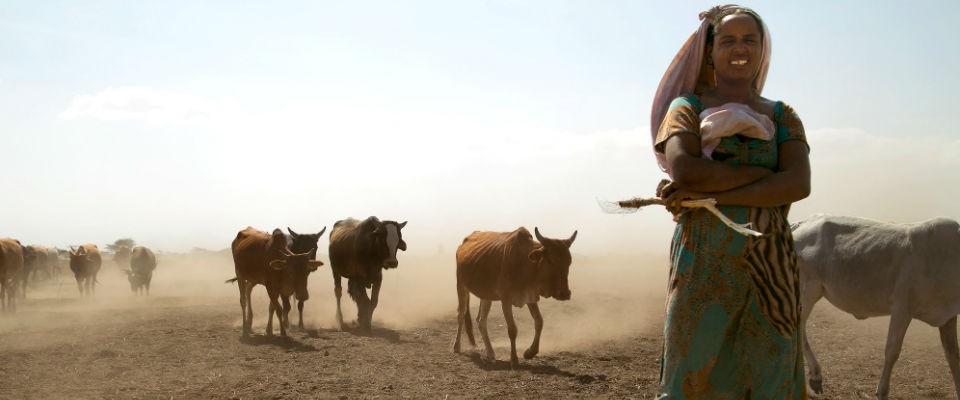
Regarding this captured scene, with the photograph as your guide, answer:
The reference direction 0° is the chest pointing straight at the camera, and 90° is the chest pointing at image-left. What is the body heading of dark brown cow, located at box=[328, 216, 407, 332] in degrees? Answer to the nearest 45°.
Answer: approximately 315°

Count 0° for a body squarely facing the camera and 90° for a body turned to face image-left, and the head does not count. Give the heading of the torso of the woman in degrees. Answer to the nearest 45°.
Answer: approximately 0°

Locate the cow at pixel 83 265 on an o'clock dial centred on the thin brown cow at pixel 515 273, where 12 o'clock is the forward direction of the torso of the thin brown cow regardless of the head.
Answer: The cow is roughly at 6 o'clock from the thin brown cow.

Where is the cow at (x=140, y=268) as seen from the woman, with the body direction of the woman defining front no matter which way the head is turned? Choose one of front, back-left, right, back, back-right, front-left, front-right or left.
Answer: back-right

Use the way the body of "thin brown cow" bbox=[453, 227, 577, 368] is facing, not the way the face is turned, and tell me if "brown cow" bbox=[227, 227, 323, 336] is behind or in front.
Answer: behind

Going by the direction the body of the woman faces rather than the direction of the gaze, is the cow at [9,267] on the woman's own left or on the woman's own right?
on the woman's own right

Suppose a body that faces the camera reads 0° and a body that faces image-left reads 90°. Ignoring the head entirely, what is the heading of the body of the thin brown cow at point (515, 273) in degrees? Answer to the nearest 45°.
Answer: approximately 315°

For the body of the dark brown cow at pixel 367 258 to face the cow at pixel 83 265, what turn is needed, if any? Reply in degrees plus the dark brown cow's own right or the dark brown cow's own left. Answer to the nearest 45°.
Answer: approximately 180°
